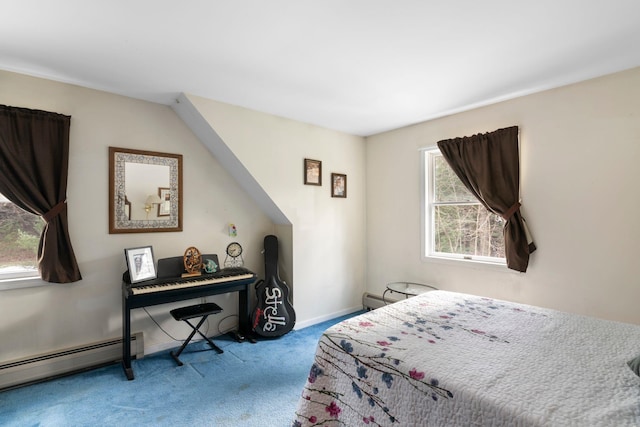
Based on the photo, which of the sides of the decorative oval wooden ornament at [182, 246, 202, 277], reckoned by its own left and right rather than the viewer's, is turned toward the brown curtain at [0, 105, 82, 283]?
right

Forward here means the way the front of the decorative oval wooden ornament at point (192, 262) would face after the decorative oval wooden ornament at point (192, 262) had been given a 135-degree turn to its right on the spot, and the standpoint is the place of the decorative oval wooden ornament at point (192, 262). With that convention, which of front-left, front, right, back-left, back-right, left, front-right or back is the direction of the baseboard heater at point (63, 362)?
front-left

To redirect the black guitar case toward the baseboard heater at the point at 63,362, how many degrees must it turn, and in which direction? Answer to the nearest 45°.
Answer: approximately 90° to its right

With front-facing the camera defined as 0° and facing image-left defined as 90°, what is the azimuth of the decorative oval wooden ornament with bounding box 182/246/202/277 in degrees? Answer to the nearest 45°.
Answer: approximately 0°

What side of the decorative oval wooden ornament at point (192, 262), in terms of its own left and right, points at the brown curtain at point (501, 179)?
left

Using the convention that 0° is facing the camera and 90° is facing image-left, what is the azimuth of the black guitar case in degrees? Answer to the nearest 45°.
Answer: approximately 0°

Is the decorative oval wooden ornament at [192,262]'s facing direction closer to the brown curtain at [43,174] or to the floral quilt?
the floral quilt

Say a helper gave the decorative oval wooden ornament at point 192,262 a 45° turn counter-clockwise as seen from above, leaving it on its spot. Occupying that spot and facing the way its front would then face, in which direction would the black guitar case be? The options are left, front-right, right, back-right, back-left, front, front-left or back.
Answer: front-left
